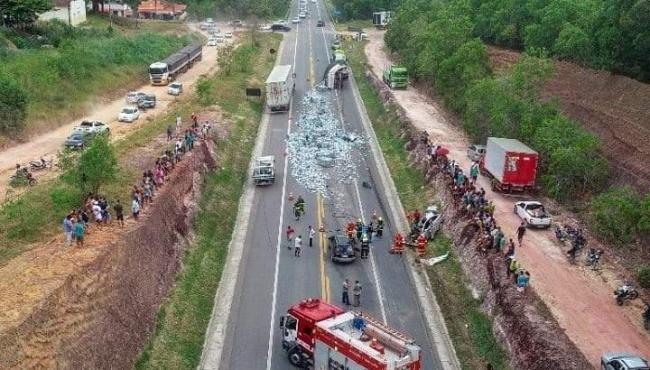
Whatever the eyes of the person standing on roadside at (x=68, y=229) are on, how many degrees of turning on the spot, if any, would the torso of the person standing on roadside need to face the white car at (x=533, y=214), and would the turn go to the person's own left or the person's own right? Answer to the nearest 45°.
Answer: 0° — they already face it

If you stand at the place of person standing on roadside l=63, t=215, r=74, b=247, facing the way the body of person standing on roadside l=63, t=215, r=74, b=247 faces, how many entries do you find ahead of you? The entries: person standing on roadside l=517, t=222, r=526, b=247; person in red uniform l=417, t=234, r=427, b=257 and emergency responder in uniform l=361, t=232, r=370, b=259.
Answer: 3

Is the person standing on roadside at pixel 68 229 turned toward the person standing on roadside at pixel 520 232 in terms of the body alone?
yes

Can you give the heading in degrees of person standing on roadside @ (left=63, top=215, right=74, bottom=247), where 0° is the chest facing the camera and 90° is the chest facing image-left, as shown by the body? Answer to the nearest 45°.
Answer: approximately 270°

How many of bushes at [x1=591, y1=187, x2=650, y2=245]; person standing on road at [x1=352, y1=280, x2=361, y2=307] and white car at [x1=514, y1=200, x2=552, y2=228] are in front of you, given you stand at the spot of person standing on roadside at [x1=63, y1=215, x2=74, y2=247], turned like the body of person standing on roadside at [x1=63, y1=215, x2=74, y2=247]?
3
